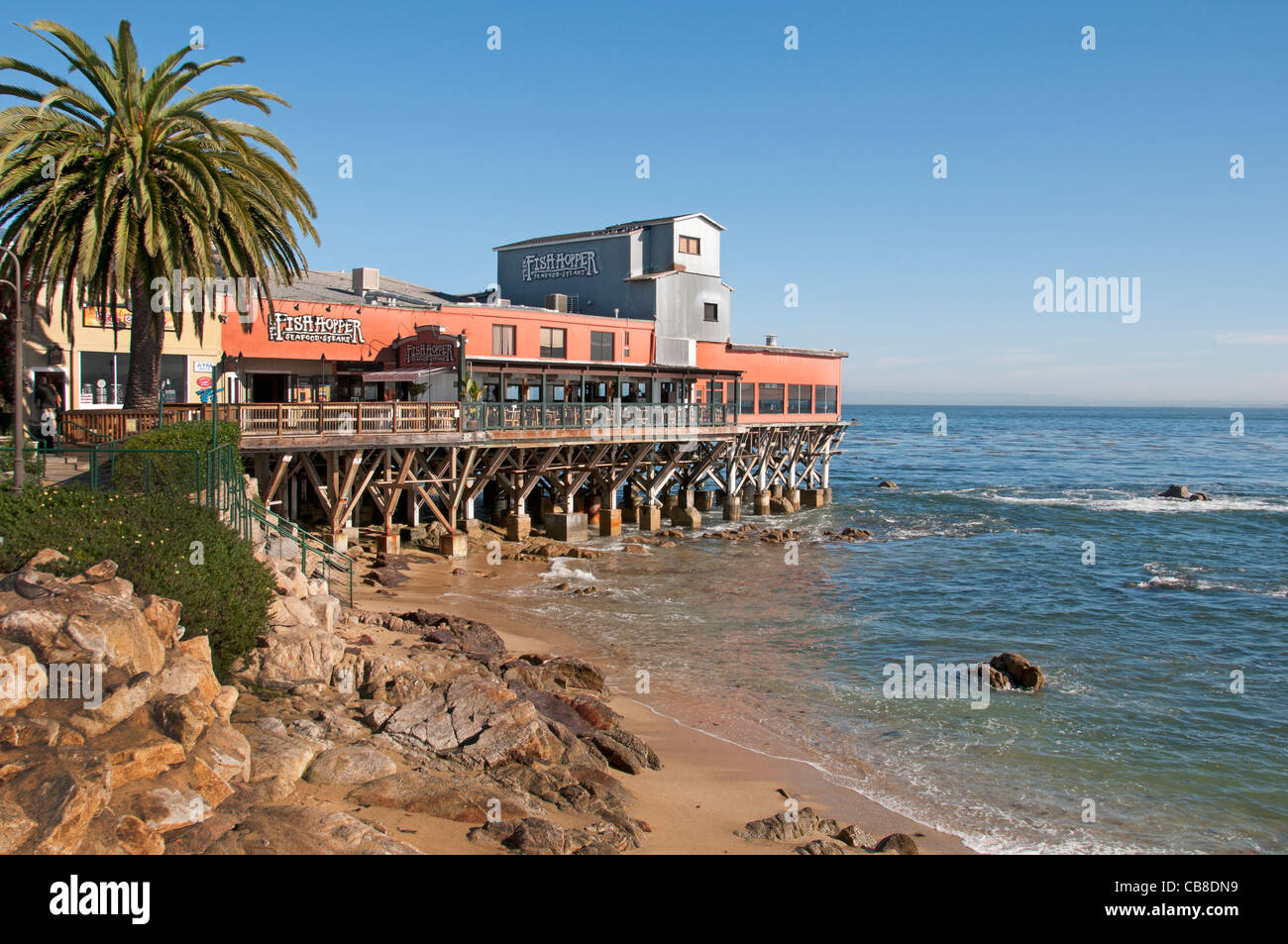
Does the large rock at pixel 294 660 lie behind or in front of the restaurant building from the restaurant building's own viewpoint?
in front

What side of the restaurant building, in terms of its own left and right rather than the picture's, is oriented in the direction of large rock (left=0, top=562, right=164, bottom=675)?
front

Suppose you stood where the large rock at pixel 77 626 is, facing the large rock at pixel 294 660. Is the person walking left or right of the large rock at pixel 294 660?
left

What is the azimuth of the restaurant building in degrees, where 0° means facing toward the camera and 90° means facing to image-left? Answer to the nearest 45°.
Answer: approximately 0°

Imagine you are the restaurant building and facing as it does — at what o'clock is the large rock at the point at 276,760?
The large rock is roughly at 12 o'clock from the restaurant building.

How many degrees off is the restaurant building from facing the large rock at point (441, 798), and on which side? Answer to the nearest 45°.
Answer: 0° — it already faces it

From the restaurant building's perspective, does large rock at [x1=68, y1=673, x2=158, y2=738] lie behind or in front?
in front
